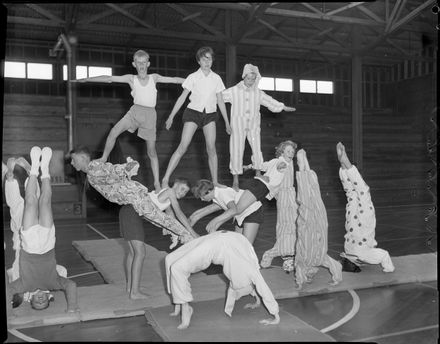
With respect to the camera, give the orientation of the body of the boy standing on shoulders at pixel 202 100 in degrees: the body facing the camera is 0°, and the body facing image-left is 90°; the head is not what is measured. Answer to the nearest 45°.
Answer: approximately 0°

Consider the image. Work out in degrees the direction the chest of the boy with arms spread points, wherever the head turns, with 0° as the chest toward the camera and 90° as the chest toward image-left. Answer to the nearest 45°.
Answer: approximately 0°

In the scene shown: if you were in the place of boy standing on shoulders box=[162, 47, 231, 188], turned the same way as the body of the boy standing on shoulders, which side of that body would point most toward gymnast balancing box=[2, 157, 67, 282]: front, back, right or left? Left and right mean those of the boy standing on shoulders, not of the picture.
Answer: right

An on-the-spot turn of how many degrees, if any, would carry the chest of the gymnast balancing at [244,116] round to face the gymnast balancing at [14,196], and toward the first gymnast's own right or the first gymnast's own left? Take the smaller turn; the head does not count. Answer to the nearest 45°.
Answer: approximately 90° to the first gymnast's own right

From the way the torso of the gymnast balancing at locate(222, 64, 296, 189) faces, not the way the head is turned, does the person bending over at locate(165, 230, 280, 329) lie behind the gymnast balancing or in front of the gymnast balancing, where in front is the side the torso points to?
in front

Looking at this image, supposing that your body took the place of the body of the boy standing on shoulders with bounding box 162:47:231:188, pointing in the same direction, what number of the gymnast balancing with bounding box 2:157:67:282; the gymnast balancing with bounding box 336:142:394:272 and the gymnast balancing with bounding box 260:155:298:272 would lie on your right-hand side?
1

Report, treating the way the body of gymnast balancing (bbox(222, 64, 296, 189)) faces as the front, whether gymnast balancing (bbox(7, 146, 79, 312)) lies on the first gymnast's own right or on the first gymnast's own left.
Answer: on the first gymnast's own right
